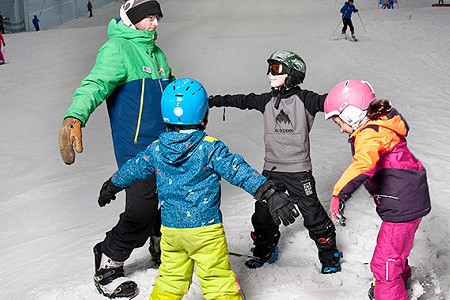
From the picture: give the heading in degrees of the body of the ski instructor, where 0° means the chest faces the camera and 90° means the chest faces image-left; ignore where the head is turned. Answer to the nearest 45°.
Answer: approximately 315°

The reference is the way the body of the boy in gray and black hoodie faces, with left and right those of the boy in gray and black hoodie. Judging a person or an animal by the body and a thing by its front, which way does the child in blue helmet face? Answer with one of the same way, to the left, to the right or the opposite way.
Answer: the opposite way

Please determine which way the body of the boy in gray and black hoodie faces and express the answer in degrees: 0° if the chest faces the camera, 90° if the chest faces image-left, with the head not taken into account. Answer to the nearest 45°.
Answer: approximately 0°

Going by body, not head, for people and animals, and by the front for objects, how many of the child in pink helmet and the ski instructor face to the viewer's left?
1

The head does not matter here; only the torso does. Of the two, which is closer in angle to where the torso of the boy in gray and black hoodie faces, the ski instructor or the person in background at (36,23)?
the ski instructor

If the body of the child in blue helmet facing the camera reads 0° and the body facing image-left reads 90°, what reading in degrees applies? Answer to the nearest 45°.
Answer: approximately 180°

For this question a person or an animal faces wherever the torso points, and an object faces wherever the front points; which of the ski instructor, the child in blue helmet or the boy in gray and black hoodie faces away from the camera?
the child in blue helmet

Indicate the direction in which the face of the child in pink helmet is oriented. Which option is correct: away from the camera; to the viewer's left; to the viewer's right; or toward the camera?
to the viewer's left

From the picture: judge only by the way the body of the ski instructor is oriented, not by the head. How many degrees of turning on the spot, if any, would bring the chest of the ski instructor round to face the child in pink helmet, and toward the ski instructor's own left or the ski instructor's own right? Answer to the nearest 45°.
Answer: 0° — they already face them

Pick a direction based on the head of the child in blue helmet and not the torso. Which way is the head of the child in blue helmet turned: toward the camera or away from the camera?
away from the camera

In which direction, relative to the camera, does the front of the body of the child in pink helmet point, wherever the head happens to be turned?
to the viewer's left

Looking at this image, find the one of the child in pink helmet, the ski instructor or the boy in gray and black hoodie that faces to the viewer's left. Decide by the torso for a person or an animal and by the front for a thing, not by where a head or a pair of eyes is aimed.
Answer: the child in pink helmet

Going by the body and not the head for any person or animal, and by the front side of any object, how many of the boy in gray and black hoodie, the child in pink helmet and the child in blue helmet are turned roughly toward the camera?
1

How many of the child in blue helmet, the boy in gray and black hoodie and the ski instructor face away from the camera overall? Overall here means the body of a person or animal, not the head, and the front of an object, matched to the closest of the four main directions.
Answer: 1

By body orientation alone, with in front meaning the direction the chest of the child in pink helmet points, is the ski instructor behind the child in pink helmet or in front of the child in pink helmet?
in front

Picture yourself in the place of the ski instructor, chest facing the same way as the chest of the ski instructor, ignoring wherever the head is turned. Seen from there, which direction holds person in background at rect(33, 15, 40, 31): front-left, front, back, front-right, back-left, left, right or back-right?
back-left

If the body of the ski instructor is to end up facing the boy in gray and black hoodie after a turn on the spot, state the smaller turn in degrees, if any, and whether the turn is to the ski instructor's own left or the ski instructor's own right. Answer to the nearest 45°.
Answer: approximately 45° to the ski instructor's own left

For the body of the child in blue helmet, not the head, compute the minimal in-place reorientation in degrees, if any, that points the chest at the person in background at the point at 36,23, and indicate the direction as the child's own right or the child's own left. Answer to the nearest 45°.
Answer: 0° — they already face them
